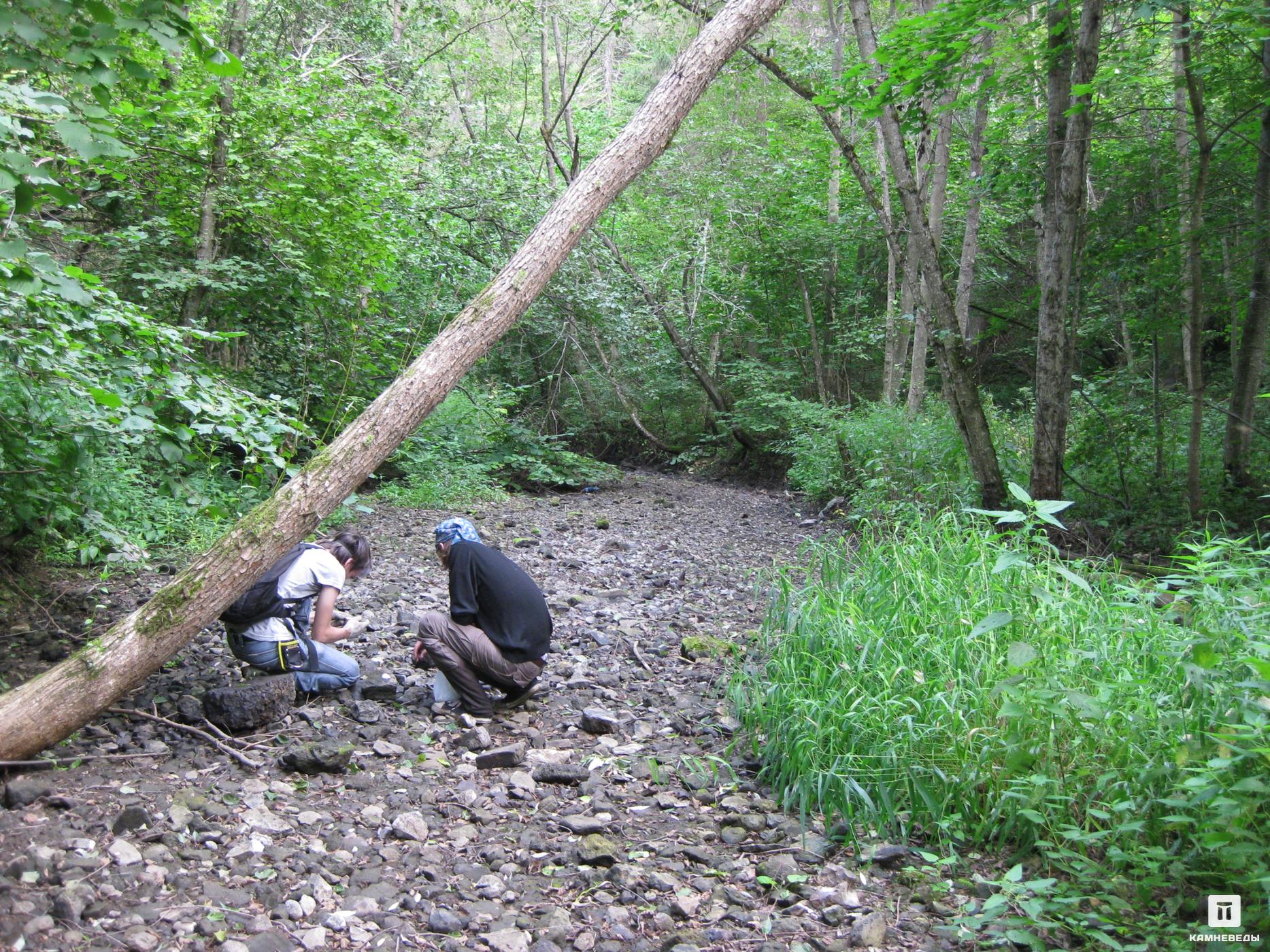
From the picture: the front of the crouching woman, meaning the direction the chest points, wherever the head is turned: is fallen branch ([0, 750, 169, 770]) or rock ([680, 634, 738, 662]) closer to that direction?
the rock

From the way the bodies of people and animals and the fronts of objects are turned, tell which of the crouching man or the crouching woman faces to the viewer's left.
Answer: the crouching man

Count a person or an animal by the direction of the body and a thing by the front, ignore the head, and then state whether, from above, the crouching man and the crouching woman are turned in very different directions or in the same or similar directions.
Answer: very different directions

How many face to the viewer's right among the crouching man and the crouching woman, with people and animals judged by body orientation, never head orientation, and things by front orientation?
1

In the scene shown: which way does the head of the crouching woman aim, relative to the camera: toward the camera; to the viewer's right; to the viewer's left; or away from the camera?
to the viewer's right

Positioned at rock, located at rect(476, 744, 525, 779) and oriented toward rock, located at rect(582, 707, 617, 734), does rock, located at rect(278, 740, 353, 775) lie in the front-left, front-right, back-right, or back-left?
back-left

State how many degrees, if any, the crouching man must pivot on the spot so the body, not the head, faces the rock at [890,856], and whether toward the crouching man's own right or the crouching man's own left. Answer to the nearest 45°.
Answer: approximately 135° to the crouching man's own left

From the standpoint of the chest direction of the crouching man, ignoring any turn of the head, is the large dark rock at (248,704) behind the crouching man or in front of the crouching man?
in front

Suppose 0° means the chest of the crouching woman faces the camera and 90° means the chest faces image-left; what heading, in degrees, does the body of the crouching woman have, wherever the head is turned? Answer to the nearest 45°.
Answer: approximately 270°
